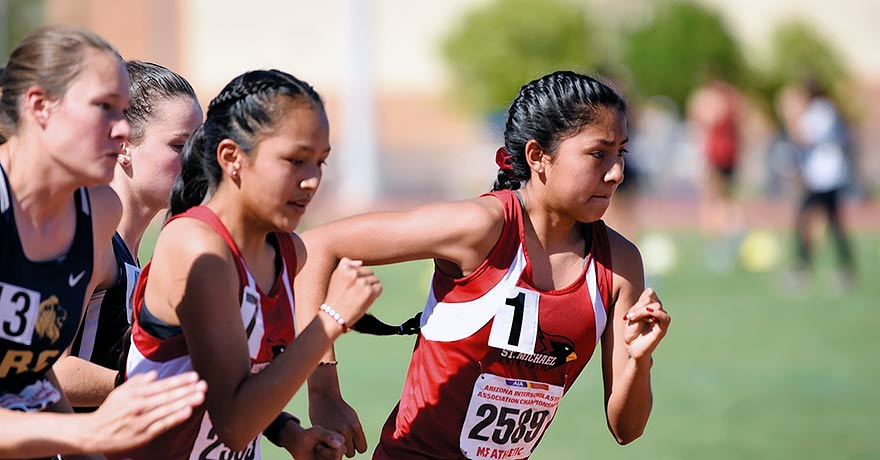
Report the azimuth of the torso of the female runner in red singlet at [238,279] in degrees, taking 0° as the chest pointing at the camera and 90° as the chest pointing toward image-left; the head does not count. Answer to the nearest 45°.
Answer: approximately 315°

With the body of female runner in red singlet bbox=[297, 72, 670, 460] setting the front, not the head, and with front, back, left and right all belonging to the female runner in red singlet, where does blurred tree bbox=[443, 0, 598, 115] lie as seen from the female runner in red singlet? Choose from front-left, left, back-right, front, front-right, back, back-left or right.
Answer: back-left

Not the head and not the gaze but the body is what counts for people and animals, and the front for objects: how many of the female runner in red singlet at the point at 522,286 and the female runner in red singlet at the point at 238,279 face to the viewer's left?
0
